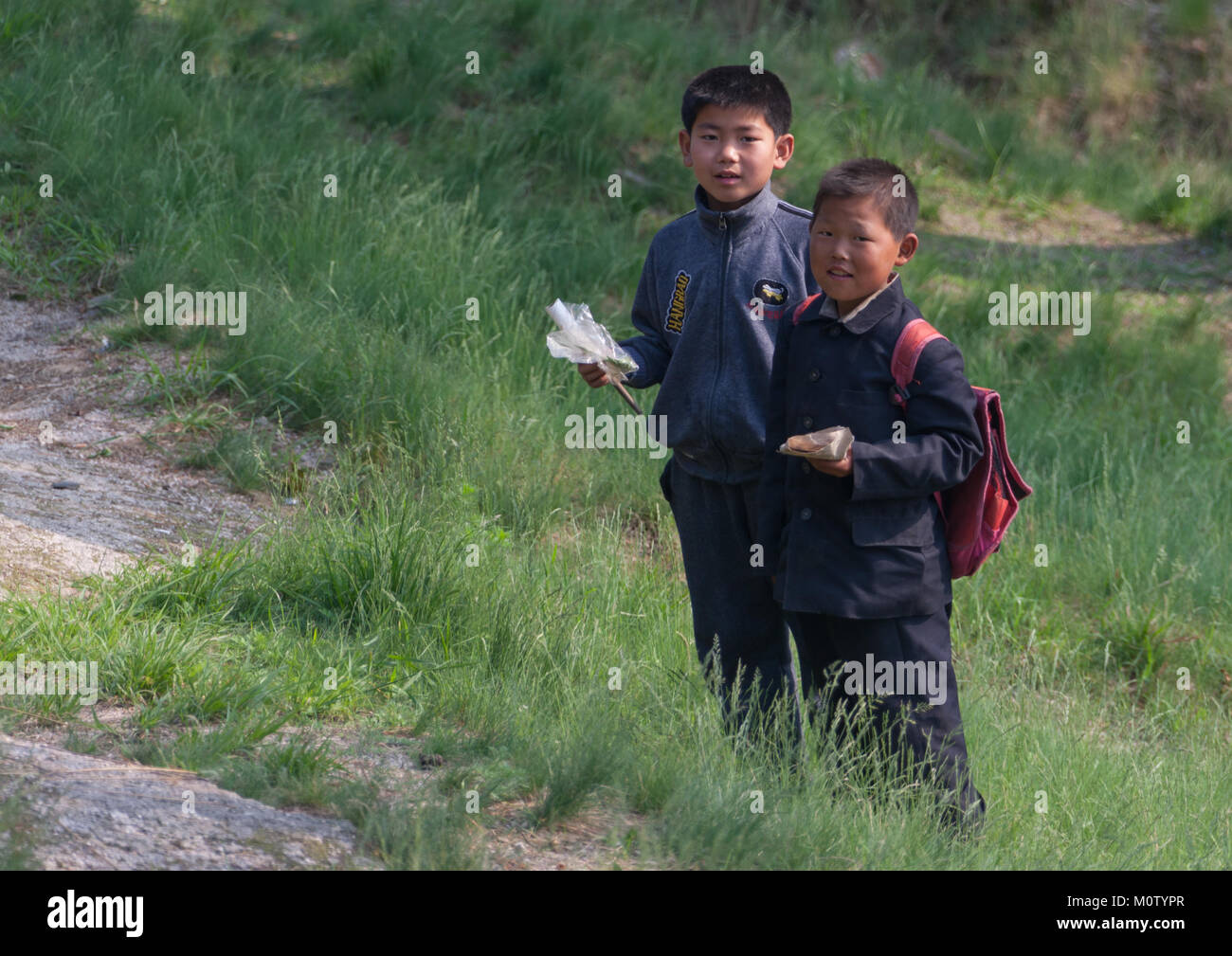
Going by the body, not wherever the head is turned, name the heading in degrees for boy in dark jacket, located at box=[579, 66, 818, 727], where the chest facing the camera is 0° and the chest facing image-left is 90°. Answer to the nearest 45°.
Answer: approximately 0°

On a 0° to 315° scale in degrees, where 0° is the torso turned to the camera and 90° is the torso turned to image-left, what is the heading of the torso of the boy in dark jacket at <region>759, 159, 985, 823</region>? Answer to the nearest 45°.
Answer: approximately 45°
